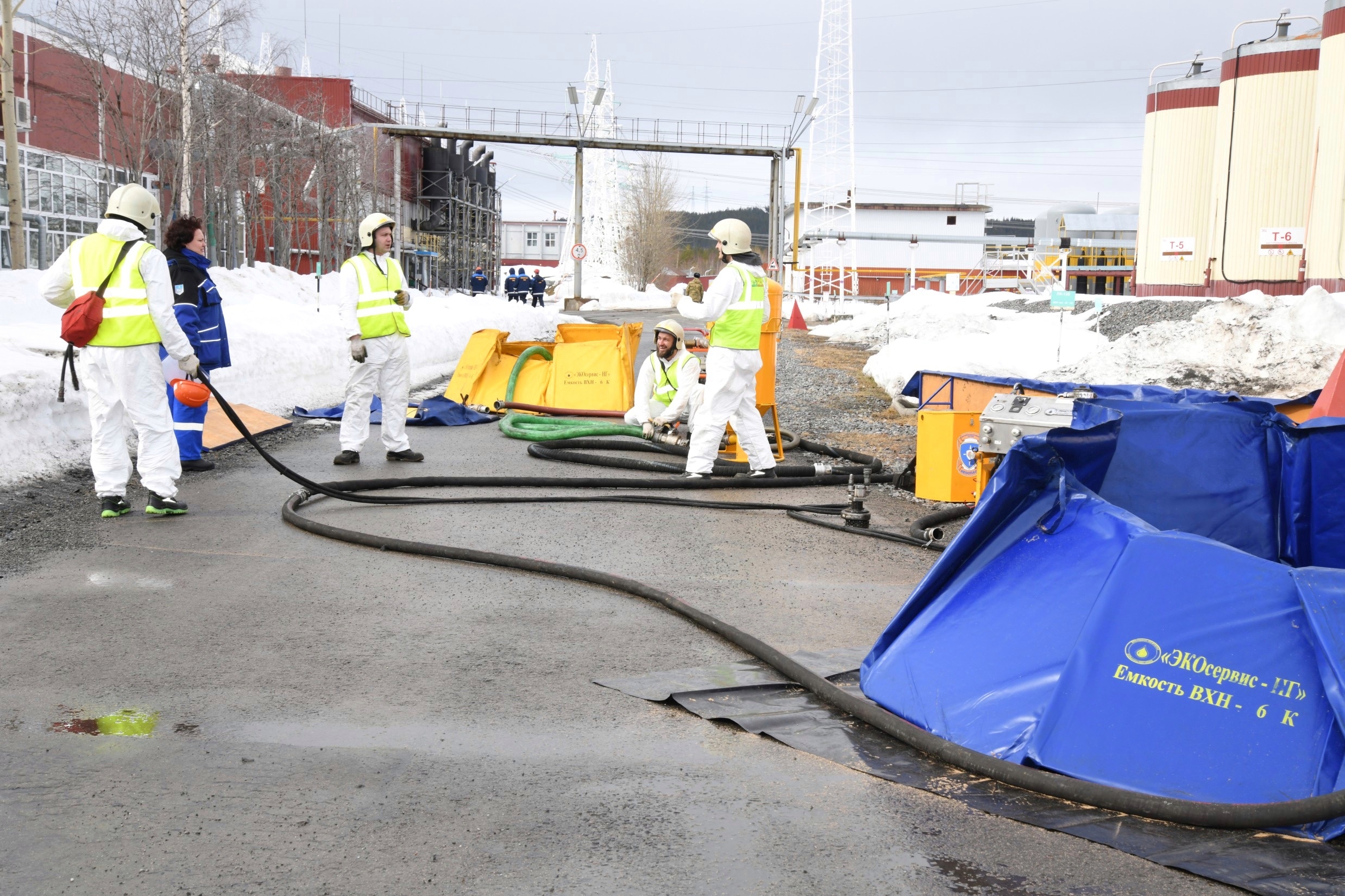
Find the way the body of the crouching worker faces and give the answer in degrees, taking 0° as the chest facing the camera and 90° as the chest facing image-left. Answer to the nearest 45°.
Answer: approximately 45°

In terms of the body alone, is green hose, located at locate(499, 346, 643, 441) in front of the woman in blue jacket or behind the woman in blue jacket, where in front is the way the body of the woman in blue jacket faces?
in front

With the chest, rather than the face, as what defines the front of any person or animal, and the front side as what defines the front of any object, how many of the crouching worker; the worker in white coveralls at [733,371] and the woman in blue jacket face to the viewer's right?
1

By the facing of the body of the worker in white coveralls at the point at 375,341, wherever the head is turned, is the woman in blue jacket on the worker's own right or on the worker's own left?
on the worker's own right

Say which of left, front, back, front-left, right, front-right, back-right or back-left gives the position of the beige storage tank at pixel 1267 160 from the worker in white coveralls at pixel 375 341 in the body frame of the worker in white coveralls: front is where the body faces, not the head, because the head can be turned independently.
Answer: left

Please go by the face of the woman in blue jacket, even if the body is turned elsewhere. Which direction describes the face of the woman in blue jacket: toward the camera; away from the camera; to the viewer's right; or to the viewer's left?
to the viewer's right

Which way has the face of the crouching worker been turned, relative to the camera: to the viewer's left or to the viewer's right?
to the viewer's left

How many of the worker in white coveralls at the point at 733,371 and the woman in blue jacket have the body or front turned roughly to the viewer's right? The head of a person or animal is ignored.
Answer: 1

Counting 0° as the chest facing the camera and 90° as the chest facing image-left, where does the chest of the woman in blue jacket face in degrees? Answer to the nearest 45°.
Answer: approximately 270°

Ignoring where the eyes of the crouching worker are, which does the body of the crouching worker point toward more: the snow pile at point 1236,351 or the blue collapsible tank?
the blue collapsible tank

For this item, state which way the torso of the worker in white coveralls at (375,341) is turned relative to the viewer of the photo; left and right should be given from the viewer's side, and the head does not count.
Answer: facing the viewer and to the right of the viewer

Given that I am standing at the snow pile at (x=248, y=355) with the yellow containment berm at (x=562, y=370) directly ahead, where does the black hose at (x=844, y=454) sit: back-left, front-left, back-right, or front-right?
front-right

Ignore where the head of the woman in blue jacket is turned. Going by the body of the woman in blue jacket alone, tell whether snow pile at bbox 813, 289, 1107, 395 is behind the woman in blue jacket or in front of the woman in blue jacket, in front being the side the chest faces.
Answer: in front

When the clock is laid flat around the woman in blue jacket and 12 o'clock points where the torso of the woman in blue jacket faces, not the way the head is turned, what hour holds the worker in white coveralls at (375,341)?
The worker in white coveralls is roughly at 12 o'clock from the woman in blue jacket.

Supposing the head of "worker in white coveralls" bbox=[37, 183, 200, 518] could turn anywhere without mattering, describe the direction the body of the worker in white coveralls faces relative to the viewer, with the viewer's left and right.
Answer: facing away from the viewer and to the right of the viewer

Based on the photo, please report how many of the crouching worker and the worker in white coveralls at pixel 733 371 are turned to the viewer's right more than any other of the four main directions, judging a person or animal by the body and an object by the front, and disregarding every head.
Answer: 0

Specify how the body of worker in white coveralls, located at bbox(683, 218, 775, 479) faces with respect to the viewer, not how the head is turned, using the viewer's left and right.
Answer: facing away from the viewer and to the left of the viewer
